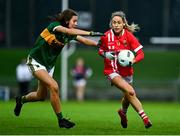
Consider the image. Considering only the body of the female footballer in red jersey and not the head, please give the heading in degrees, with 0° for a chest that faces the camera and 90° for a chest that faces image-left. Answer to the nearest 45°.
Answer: approximately 0°

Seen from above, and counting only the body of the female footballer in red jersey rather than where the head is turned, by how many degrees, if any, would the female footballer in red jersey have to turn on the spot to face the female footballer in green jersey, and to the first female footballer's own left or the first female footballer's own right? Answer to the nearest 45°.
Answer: approximately 90° to the first female footballer's own right
